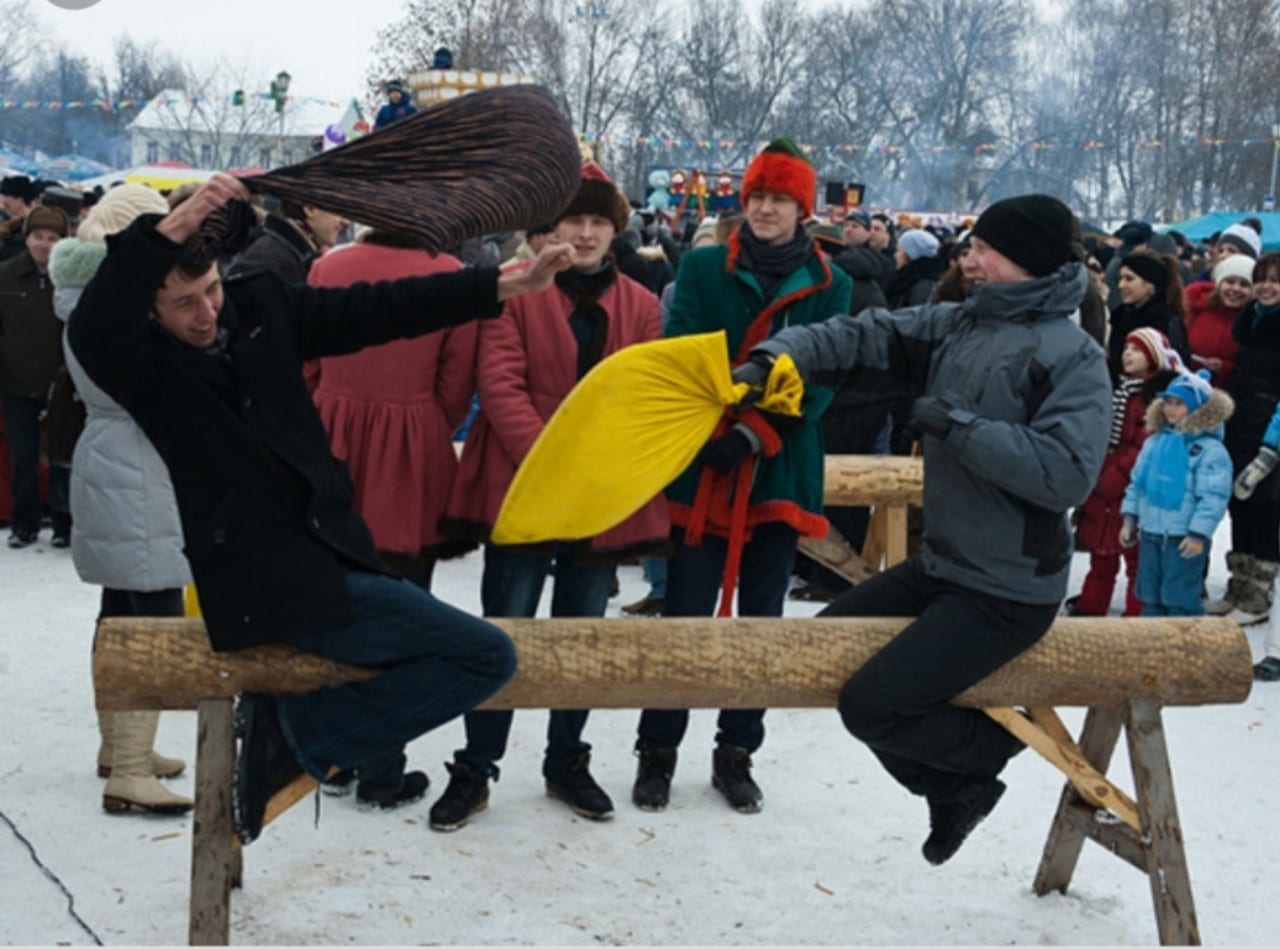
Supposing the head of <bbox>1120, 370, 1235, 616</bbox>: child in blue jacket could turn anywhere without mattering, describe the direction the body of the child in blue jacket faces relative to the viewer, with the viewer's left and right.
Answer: facing the viewer and to the left of the viewer

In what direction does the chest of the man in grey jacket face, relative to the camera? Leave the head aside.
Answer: to the viewer's left

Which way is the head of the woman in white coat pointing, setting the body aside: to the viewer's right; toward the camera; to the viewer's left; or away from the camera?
away from the camera

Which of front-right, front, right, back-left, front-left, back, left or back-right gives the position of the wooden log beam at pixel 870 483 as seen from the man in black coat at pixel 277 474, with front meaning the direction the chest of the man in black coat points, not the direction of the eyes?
left

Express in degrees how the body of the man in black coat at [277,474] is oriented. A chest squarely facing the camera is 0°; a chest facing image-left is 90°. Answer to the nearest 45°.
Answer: approximately 315°

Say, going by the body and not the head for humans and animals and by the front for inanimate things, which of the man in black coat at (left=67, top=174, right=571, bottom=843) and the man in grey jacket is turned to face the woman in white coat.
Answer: the man in grey jacket
